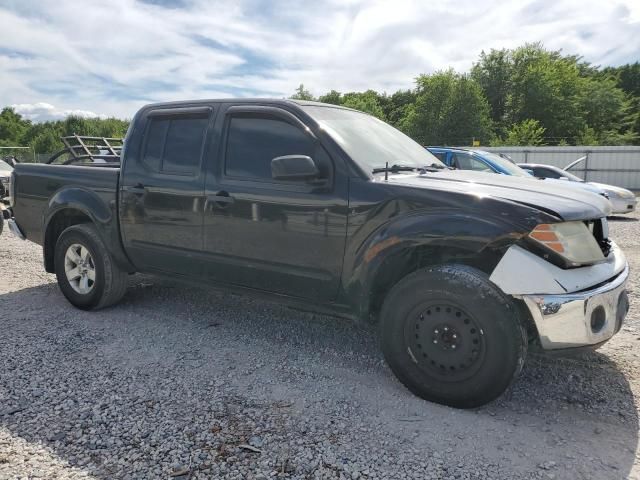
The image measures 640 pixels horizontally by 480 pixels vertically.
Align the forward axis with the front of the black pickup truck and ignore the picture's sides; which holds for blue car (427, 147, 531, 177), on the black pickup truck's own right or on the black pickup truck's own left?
on the black pickup truck's own left

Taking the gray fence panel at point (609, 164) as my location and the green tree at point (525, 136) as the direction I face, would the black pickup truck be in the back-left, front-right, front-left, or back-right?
back-left

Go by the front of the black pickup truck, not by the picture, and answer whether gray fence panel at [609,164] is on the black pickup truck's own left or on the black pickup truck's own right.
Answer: on the black pickup truck's own left

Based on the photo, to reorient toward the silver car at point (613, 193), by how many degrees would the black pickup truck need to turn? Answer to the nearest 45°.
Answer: approximately 90° to its left

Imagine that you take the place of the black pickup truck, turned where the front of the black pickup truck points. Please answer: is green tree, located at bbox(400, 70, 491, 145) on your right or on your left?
on your left

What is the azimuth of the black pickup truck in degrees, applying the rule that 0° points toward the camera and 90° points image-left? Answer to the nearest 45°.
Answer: approximately 315°
